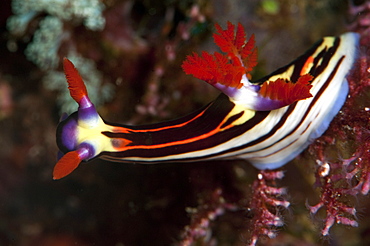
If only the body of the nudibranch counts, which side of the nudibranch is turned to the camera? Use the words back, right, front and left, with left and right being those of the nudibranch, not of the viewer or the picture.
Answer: left
